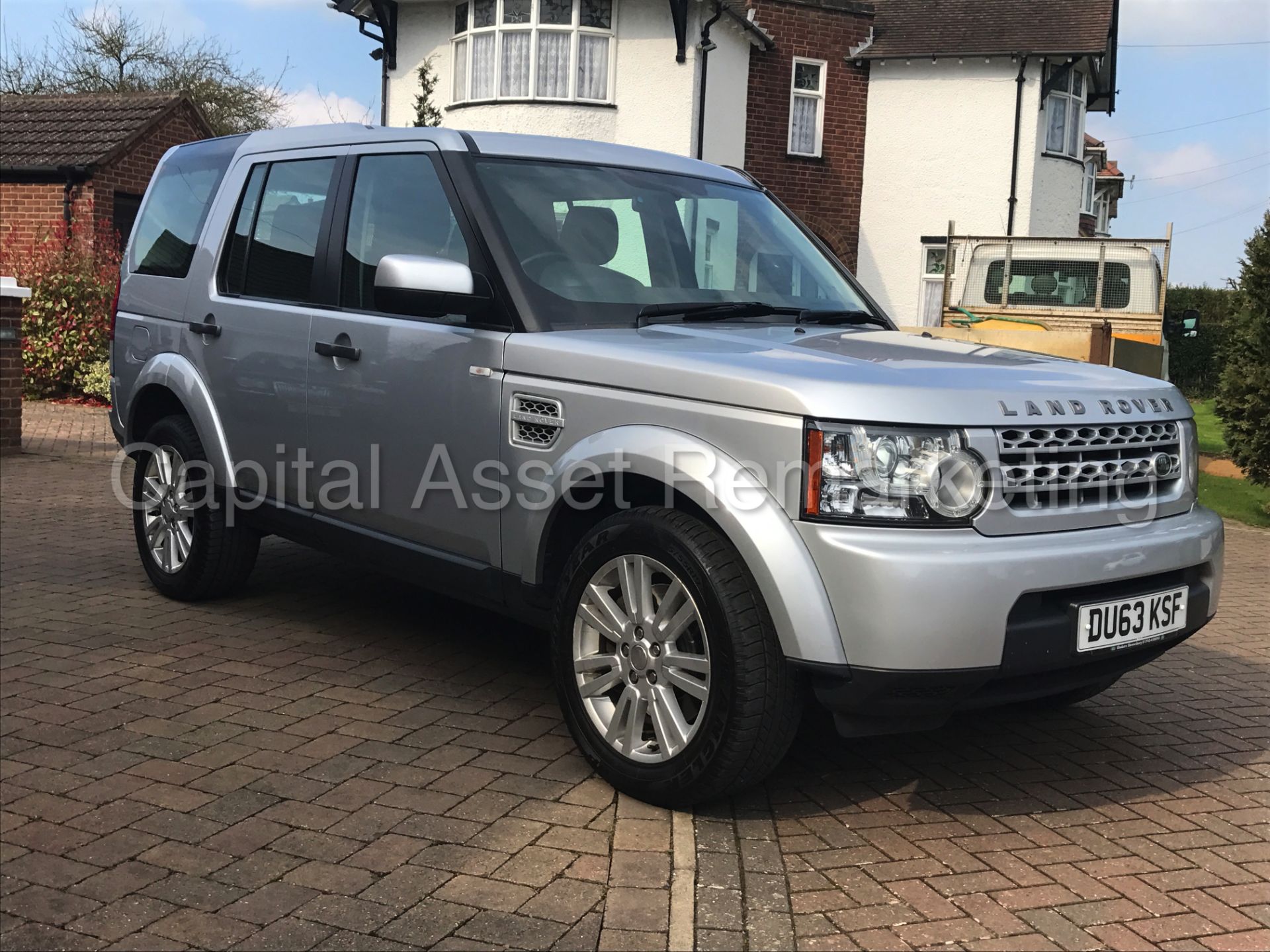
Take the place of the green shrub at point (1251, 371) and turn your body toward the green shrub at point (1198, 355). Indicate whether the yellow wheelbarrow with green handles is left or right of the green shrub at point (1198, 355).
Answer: left

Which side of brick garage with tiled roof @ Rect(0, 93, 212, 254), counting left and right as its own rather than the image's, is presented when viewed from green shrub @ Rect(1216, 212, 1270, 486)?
front

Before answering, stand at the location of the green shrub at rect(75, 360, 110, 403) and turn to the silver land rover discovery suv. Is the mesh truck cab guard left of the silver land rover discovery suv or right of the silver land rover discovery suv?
left

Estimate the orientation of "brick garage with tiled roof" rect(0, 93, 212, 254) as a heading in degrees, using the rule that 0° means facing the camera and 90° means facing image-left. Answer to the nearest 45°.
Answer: approximately 315°

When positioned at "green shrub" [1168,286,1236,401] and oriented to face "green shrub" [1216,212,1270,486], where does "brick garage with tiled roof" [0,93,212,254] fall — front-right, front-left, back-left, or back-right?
front-right

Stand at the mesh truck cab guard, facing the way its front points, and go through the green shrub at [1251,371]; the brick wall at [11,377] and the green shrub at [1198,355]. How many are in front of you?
1

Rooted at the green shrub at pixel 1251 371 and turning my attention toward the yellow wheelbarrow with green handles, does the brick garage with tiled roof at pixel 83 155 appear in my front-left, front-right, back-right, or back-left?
front-left

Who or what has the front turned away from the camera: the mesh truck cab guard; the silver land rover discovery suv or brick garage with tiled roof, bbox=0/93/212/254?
the mesh truck cab guard

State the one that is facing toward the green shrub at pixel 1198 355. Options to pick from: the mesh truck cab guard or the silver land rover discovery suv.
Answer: the mesh truck cab guard

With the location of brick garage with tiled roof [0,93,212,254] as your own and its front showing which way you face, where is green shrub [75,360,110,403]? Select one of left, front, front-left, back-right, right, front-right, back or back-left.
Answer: front-right

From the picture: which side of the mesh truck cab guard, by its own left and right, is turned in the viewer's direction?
back

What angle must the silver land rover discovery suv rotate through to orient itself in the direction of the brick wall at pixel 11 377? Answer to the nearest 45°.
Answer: approximately 180°

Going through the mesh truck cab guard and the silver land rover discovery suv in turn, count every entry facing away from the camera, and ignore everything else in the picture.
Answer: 1

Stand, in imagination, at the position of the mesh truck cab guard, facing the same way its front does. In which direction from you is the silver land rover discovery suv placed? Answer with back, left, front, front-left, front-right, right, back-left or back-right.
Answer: back
